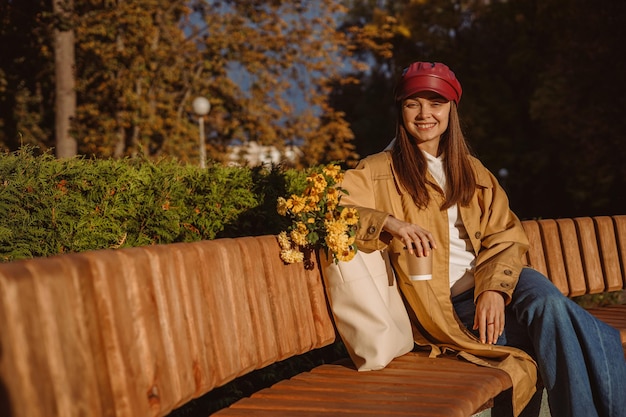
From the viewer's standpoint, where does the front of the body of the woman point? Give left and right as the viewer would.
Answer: facing the viewer and to the right of the viewer

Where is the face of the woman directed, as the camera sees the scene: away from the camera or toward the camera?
toward the camera

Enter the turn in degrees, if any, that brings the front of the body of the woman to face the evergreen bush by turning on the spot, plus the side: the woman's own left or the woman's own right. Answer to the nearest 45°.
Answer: approximately 135° to the woman's own right
